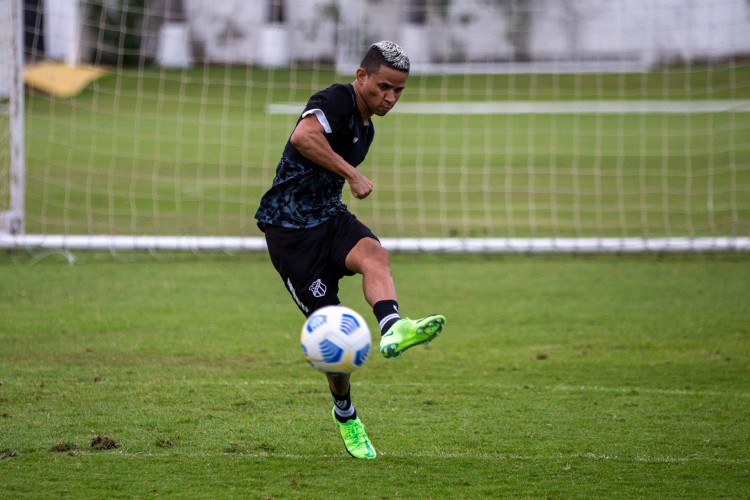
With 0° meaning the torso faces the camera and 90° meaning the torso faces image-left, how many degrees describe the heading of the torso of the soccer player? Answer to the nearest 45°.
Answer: approximately 315°

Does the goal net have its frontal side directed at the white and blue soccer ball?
yes

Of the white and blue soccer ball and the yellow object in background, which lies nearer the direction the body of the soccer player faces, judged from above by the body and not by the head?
the white and blue soccer ball

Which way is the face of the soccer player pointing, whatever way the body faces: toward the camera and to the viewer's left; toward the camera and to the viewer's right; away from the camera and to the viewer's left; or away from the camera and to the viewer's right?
toward the camera and to the viewer's right

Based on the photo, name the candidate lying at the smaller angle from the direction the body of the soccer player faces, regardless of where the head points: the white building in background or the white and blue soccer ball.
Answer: the white and blue soccer ball

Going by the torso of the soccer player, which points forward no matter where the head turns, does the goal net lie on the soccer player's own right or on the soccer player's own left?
on the soccer player's own left

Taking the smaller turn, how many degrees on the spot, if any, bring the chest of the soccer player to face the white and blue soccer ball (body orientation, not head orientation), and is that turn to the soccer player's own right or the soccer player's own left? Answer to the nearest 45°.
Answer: approximately 45° to the soccer player's own right

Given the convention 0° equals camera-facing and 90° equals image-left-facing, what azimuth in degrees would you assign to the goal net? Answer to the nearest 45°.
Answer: approximately 0°

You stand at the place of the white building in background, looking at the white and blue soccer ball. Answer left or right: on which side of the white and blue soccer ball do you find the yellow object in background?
right
